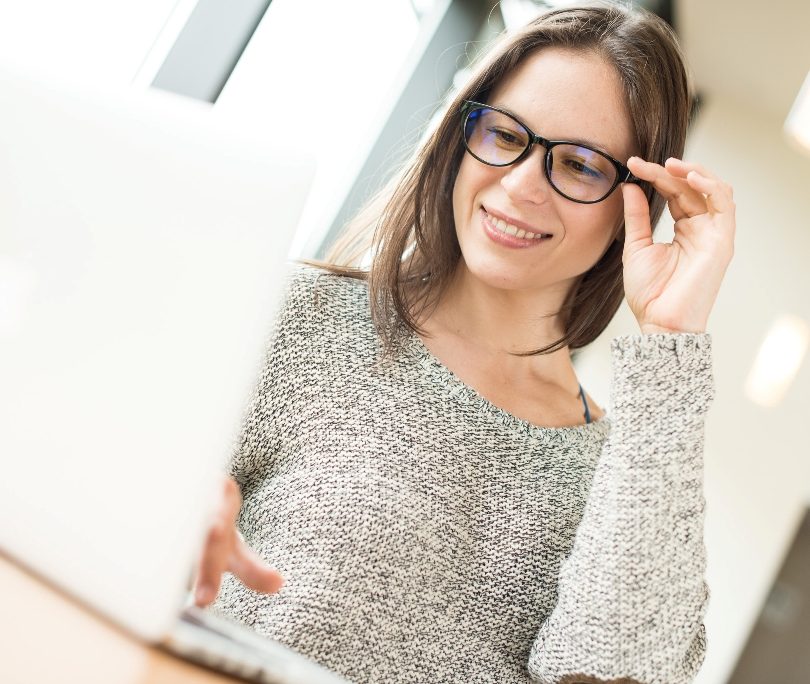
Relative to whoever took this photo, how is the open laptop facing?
facing away from the viewer and to the right of the viewer

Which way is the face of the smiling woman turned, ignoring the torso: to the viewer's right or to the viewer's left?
to the viewer's left
